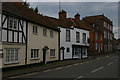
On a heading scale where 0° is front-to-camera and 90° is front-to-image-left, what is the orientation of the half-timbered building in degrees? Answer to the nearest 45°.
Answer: approximately 315°

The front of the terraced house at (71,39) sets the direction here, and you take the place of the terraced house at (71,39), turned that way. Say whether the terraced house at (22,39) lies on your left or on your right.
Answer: on your right

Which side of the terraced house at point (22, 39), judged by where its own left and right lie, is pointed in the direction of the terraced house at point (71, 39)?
left

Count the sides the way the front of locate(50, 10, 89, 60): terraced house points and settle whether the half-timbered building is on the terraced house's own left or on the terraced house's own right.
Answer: on the terraced house's own right

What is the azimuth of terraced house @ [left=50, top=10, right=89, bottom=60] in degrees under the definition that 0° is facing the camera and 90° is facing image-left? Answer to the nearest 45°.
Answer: approximately 315°

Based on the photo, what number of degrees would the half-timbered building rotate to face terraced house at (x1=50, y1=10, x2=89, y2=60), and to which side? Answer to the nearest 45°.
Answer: approximately 90° to its left
